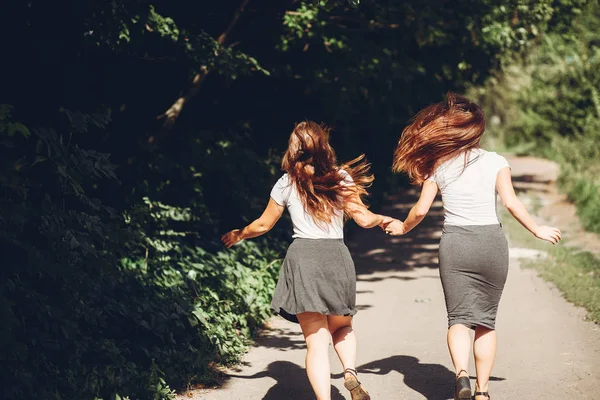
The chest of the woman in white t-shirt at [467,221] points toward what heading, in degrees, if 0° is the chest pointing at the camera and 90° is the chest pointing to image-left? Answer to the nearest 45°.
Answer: approximately 180°

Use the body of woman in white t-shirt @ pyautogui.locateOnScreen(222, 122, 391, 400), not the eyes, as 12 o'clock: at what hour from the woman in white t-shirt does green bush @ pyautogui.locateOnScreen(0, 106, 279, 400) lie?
The green bush is roughly at 9 o'clock from the woman in white t-shirt.

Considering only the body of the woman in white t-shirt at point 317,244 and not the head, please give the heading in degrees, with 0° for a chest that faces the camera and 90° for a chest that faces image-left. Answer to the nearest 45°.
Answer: approximately 180°

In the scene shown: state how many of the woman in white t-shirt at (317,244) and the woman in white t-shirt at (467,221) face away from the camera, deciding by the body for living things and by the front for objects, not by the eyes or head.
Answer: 2

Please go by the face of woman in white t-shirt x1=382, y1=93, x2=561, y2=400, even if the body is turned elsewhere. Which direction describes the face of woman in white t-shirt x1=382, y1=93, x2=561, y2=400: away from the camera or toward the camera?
away from the camera

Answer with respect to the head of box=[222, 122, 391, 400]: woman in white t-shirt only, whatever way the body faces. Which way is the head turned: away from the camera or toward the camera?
away from the camera

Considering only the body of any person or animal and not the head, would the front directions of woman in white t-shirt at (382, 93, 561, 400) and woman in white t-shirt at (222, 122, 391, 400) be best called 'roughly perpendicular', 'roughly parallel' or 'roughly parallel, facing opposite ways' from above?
roughly parallel

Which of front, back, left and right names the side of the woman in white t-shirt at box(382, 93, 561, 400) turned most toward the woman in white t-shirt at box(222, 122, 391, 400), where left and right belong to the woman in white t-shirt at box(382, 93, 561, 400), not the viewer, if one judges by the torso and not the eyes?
left

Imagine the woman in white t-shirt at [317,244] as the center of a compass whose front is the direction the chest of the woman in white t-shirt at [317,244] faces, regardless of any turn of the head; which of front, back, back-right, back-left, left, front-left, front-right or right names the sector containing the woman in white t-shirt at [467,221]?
right

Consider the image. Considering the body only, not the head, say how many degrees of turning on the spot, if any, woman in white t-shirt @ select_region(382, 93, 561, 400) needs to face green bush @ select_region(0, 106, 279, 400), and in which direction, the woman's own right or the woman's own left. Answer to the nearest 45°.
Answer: approximately 90° to the woman's own left
